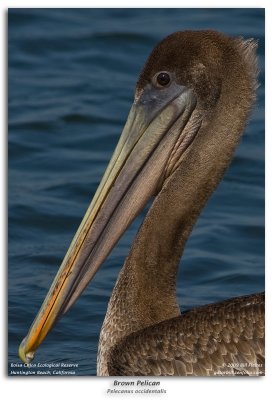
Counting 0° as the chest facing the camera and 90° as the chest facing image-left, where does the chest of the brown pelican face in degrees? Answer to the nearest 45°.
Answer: approximately 90°
